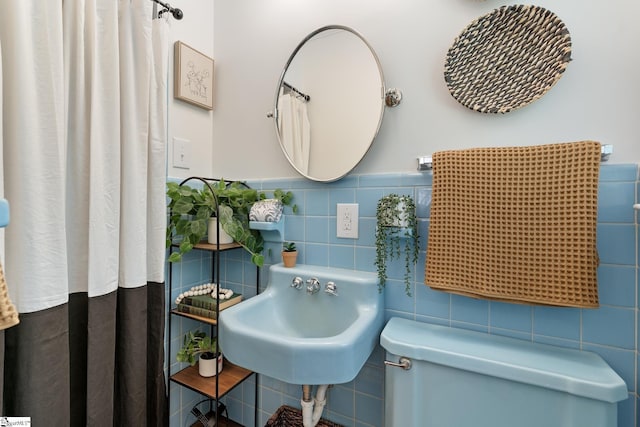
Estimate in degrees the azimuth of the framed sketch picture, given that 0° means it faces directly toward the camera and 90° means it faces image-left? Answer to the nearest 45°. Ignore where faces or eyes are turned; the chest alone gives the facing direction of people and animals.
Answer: approximately 315°

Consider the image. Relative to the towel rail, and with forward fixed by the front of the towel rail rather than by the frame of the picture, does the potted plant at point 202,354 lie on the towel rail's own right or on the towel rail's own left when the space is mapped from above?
on the towel rail's own right

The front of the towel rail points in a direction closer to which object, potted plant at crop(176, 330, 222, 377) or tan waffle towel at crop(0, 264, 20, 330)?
the tan waffle towel

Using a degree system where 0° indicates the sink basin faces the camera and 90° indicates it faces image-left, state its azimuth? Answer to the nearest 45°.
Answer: approximately 45°

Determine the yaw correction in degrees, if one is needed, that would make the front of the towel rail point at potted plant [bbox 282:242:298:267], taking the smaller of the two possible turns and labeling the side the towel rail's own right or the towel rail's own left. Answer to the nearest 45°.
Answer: approximately 90° to the towel rail's own right

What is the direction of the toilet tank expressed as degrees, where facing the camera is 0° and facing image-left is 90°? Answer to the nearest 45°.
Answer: approximately 45°

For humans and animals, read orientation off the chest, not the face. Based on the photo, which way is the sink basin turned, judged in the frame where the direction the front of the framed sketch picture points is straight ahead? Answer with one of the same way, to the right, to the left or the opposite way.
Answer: to the right

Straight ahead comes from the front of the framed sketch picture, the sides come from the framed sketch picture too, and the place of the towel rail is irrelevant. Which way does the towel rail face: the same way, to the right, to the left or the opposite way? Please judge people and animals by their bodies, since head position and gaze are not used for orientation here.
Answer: to the right
